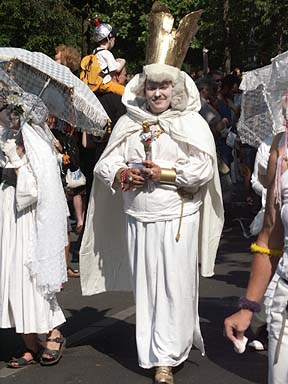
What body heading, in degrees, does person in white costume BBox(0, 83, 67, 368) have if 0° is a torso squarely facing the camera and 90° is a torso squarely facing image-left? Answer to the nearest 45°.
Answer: approximately 45°

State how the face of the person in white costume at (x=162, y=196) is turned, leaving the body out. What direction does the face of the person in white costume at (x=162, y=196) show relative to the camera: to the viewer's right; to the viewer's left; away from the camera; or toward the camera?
toward the camera

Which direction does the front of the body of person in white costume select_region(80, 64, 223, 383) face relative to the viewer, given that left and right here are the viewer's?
facing the viewer

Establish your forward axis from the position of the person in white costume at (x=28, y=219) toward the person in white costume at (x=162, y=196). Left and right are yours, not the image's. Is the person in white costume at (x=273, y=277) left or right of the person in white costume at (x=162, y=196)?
right
